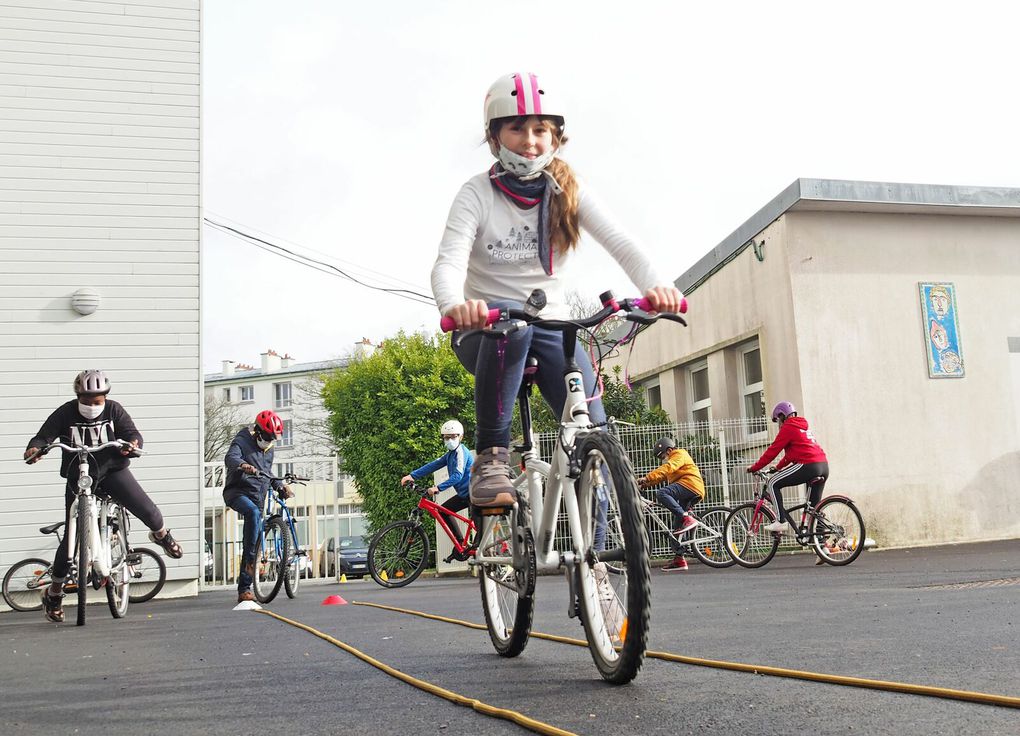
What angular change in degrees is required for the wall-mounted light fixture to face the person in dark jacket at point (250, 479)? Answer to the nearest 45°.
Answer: approximately 45° to its left

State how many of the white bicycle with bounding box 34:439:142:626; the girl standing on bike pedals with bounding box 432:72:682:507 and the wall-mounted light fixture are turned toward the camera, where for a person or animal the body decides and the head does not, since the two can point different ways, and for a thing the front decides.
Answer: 3

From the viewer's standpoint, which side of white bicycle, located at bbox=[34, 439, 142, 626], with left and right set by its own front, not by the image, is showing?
front

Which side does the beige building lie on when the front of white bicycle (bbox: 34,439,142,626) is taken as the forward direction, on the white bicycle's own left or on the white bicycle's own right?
on the white bicycle's own left

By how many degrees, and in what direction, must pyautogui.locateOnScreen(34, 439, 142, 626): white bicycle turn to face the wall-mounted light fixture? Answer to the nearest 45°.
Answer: approximately 180°

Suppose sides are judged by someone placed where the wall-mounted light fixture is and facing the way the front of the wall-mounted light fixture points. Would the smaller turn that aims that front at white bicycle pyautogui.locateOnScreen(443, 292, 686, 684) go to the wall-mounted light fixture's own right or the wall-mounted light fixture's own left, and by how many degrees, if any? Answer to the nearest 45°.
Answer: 0° — it already faces it

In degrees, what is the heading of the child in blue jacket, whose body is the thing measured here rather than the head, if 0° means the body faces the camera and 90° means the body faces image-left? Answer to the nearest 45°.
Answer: approximately 45°

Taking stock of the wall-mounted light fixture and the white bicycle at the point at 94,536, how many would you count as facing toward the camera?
2

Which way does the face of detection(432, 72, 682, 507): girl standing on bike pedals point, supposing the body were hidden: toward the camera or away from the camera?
toward the camera

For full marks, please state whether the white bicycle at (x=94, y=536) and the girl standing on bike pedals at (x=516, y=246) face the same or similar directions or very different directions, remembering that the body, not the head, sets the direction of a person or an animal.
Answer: same or similar directions

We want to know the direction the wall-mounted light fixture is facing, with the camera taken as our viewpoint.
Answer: facing the viewer

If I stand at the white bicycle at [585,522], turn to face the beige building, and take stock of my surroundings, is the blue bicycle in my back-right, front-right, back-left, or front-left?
front-left

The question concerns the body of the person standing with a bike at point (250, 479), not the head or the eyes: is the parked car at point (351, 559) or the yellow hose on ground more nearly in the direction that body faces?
the yellow hose on ground

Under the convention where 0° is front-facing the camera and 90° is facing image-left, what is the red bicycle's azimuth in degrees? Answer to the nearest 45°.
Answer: approximately 45°

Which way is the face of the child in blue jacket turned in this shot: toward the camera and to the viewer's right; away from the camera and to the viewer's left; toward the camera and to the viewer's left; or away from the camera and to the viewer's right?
toward the camera and to the viewer's left

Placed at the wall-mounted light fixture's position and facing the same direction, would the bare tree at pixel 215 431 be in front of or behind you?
behind

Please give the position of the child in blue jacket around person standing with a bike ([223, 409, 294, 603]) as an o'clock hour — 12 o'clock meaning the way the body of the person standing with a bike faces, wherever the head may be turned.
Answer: The child in blue jacket is roughly at 9 o'clock from the person standing with a bike.
